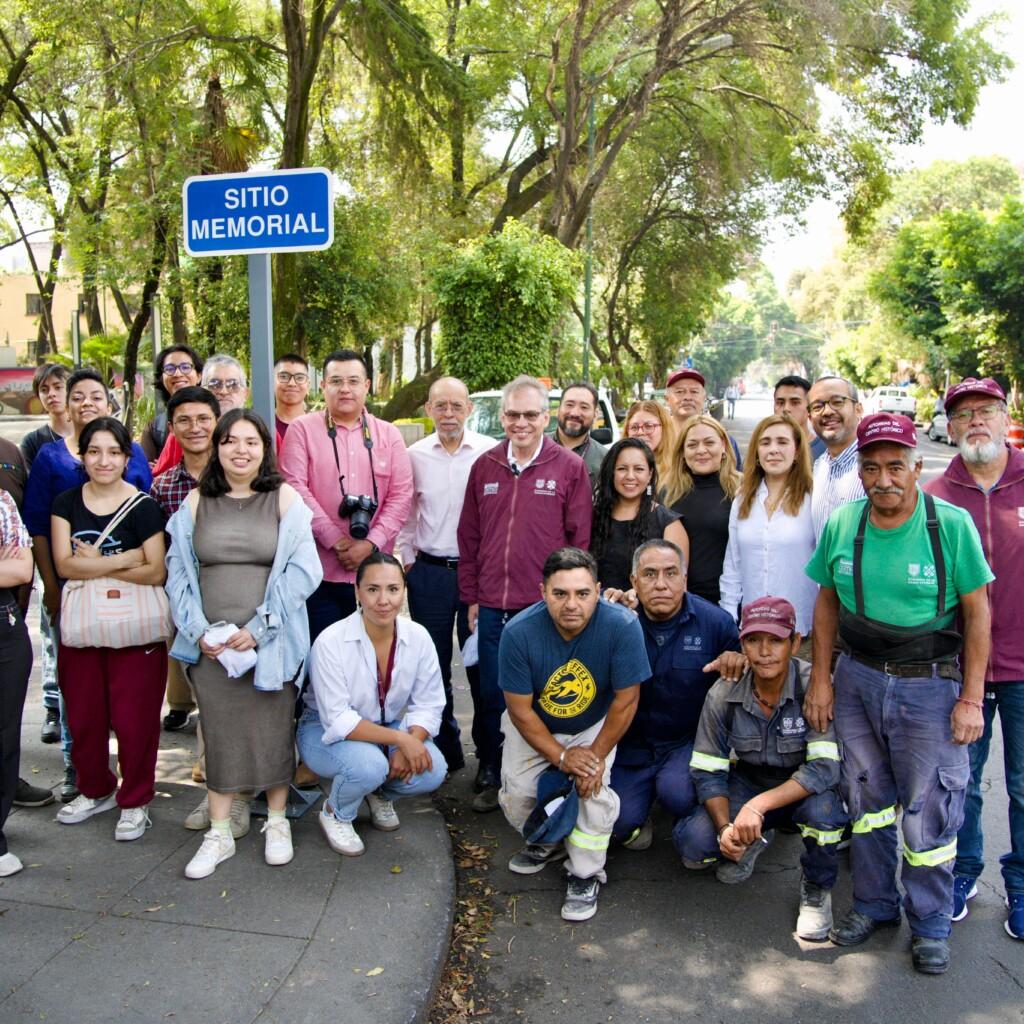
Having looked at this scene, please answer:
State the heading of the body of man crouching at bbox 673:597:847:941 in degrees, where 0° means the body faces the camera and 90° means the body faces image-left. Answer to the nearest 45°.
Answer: approximately 0°

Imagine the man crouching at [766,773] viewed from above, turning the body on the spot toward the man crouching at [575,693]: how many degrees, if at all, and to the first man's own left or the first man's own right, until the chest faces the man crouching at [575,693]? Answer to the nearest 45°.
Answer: approximately 90° to the first man's own right

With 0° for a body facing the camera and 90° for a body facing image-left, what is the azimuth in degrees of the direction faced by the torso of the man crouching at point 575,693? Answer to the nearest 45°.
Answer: approximately 0°

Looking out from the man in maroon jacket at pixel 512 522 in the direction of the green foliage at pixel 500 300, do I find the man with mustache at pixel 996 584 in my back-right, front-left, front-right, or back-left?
back-right

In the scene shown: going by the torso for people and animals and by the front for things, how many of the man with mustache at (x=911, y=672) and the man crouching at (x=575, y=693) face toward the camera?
2

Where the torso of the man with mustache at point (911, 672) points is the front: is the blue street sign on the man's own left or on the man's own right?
on the man's own right

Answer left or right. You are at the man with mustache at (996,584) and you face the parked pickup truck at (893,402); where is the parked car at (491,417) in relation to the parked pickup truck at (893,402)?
left

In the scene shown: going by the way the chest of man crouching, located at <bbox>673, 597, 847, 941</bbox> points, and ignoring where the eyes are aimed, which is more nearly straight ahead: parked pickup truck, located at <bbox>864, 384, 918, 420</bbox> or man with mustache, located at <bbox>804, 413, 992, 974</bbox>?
the man with mustache

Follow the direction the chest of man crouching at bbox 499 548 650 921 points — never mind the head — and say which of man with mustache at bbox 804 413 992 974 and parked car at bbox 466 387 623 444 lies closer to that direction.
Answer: the man with mustache

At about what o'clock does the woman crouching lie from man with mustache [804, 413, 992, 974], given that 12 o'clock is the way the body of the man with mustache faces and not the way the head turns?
The woman crouching is roughly at 3 o'clock from the man with mustache.

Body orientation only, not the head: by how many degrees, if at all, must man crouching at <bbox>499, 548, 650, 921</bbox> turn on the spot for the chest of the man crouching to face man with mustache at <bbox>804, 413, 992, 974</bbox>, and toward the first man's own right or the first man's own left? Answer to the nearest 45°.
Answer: approximately 90° to the first man's own left

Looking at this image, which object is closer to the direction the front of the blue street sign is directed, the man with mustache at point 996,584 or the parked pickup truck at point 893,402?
the man with mustache
